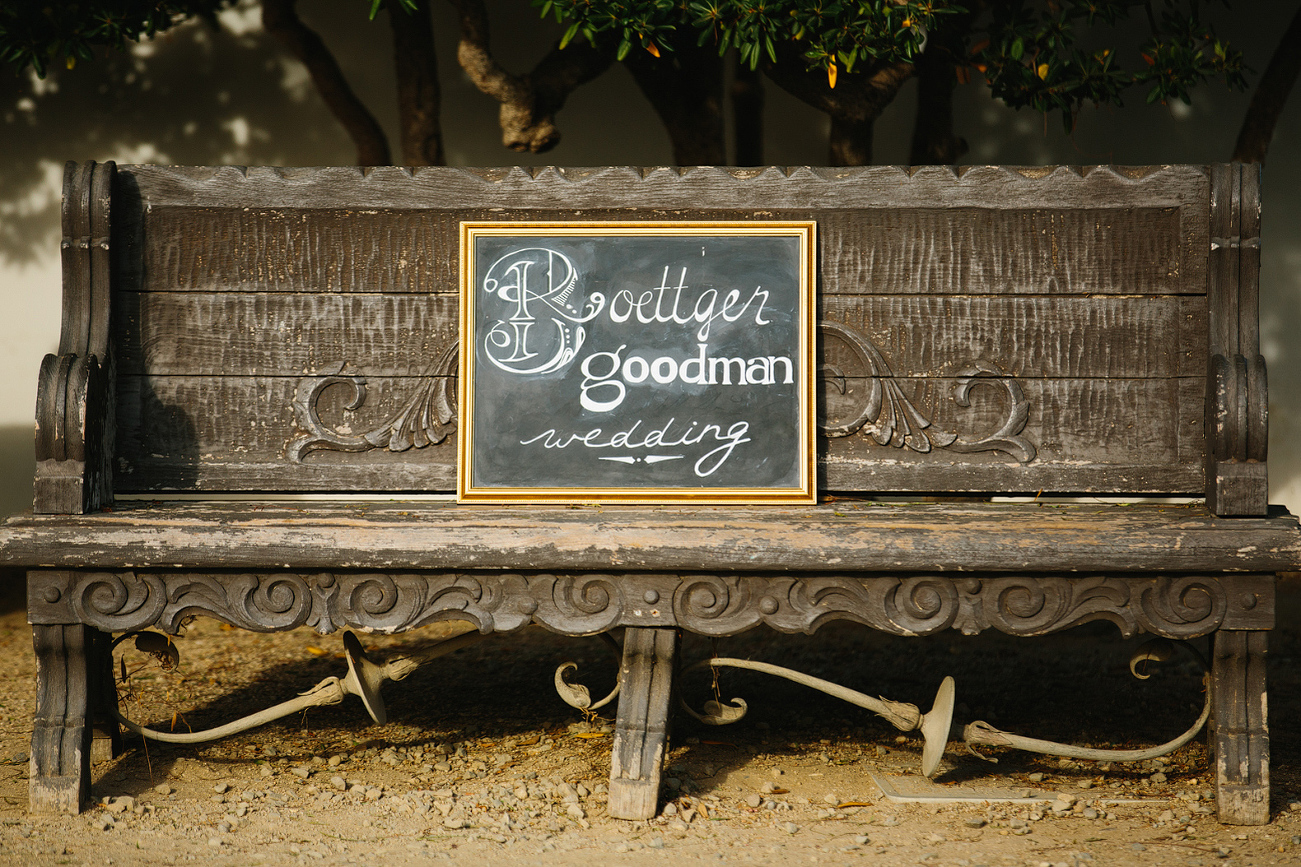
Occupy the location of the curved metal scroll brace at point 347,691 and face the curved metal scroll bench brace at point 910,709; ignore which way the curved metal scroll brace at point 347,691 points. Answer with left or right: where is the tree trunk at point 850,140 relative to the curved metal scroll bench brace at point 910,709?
left

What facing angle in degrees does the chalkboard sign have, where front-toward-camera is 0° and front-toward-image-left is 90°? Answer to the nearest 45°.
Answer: approximately 0°

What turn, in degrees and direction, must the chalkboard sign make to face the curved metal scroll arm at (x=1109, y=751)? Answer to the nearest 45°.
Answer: approximately 90° to its left

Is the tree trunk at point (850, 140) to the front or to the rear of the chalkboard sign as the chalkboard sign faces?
to the rear

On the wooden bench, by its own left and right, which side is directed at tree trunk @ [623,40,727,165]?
back

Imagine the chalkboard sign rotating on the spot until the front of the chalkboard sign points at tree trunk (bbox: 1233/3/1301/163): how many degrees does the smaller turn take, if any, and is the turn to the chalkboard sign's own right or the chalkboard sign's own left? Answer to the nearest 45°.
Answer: approximately 135° to the chalkboard sign's own left

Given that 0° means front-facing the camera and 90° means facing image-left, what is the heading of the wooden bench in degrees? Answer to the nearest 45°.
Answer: approximately 0°

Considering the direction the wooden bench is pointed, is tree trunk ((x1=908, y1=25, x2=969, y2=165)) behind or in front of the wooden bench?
behind

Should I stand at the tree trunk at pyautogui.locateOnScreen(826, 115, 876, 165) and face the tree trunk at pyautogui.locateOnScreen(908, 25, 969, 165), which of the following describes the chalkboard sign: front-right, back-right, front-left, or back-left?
back-right

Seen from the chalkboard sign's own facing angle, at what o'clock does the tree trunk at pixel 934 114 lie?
The tree trunk is roughly at 7 o'clock from the chalkboard sign.

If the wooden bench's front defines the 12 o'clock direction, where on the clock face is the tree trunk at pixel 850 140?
The tree trunk is roughly at 7 o'clock from the wooden bench.
